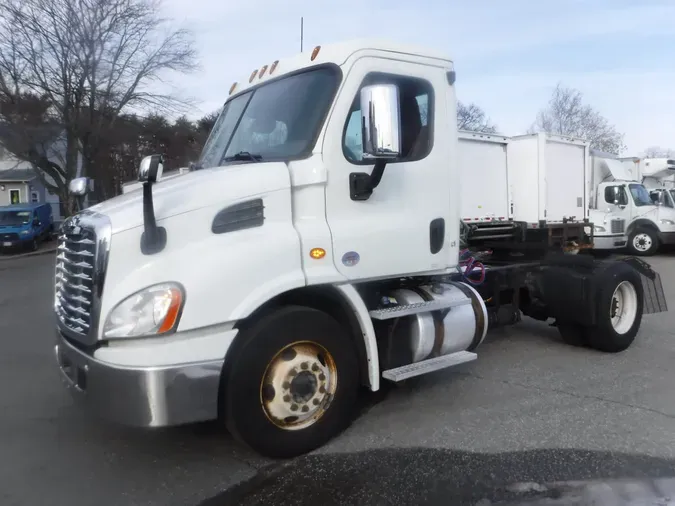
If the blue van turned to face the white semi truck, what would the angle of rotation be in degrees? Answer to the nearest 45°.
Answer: approximately 45° to its left

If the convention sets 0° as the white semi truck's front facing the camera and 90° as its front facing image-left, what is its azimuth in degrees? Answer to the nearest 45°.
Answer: approximately 45°

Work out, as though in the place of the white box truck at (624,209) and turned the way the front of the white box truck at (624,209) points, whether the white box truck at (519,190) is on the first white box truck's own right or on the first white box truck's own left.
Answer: on the first white box truck's own right

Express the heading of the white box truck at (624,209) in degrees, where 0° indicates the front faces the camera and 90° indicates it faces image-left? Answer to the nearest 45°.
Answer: approximately 315°

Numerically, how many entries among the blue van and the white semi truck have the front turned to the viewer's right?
0

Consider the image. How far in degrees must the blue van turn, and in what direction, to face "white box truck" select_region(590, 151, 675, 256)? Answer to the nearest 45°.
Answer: approximately 90° to its left

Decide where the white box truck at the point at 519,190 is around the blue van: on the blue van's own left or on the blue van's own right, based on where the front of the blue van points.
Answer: on the blue van's own left

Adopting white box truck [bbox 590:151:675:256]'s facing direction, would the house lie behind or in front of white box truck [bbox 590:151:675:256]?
behind

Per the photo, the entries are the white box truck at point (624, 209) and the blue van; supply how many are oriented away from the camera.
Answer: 0

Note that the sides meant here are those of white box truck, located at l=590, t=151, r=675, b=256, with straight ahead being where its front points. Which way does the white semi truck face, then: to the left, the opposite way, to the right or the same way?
to the right

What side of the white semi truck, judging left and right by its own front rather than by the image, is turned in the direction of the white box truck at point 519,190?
back

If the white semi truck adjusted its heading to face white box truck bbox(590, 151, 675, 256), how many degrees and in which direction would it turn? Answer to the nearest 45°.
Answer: approximately 180°
